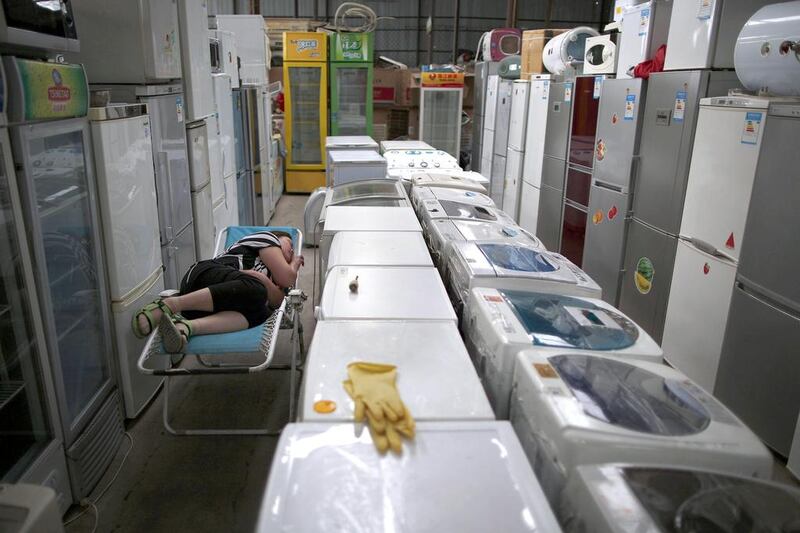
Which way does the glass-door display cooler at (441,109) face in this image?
toward the camera

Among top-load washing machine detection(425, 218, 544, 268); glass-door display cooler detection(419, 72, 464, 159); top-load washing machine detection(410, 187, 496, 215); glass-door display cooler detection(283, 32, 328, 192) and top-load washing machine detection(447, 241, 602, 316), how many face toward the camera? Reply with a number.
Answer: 2

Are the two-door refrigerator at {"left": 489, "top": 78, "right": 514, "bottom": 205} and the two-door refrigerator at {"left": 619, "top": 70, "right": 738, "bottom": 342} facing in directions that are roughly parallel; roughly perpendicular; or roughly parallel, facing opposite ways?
roughly parallel

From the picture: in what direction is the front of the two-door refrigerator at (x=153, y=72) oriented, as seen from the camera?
facing the viewer and to the right of the viewer

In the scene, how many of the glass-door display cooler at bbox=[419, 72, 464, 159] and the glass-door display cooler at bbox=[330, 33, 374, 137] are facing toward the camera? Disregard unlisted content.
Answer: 2

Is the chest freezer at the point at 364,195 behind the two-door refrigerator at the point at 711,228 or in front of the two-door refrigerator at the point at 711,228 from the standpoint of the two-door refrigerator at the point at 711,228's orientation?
in front

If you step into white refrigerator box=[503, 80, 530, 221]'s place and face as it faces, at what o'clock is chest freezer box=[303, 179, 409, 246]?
The chest freezer is roughly at 11 o'clock from the white refrigerator.

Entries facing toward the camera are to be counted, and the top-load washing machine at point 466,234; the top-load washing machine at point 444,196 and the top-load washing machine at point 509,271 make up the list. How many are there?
0

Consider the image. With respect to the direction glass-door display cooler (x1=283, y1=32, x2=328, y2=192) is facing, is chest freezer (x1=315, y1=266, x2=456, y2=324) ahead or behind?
ahead

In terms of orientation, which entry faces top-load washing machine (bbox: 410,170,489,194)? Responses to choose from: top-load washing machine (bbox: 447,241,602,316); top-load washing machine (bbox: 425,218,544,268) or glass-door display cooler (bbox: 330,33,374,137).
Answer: the glass-door display cooler

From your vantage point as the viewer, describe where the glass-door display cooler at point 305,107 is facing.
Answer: facing the viewer

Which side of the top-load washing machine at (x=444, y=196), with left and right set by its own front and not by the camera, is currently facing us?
right

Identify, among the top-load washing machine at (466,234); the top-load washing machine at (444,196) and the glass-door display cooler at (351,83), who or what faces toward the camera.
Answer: the glass-door display cooler

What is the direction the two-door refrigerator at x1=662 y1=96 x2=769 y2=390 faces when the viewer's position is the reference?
facing the viewer and to the left of the viewer

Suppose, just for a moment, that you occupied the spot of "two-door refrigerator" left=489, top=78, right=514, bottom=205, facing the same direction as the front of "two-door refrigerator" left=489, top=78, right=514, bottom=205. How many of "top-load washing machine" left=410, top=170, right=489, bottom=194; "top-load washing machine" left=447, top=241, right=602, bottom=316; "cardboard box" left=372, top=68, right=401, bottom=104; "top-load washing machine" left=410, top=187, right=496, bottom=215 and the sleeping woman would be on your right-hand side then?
1

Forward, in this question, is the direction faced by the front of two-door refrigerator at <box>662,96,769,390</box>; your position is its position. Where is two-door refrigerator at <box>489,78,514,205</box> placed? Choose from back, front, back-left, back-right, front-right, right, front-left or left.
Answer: right

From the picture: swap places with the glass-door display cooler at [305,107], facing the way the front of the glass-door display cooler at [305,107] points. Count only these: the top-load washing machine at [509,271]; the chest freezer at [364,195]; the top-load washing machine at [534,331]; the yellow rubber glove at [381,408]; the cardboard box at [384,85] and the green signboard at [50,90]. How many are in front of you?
5
